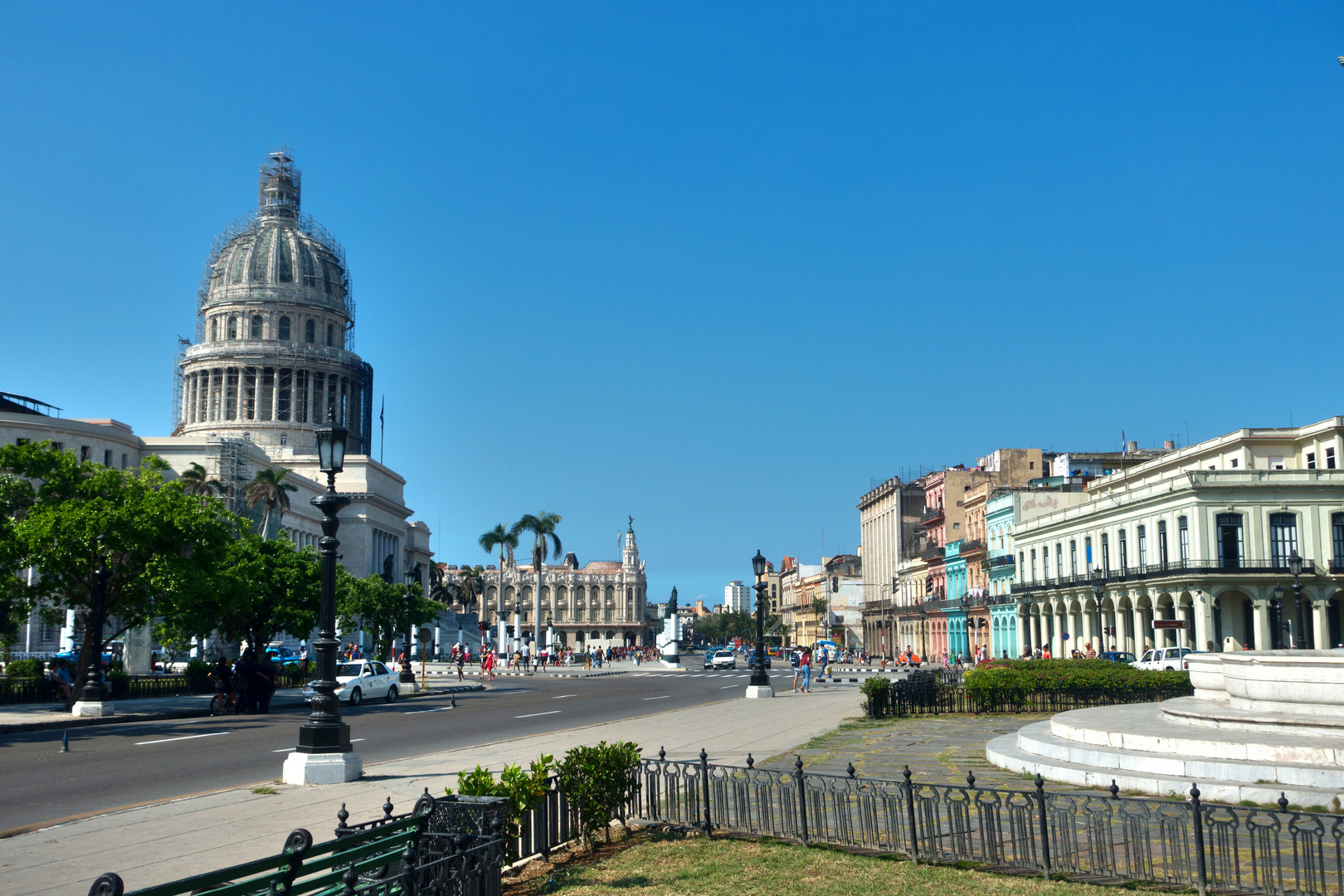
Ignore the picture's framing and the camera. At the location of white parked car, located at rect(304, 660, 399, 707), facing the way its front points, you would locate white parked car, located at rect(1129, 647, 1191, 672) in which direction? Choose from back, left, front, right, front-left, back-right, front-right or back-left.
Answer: back-left

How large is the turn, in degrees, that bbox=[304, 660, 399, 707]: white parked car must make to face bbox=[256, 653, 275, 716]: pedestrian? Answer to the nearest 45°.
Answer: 0° — it already faces them

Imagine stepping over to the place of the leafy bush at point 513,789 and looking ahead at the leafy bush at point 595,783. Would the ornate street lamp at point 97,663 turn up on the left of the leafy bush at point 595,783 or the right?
left

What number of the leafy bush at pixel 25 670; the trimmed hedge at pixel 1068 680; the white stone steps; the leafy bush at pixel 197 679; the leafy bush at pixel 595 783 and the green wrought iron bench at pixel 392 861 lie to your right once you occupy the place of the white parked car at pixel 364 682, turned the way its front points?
2

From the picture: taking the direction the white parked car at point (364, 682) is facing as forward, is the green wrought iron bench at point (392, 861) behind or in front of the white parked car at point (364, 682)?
in front

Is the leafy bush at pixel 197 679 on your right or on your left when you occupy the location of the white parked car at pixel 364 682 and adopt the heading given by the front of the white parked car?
on your right

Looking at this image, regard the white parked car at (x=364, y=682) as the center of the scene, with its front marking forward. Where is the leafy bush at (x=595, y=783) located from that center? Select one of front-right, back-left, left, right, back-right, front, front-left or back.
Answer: front-left

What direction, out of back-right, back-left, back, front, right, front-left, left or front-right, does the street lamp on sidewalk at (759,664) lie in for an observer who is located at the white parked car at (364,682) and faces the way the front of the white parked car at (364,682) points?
back-left

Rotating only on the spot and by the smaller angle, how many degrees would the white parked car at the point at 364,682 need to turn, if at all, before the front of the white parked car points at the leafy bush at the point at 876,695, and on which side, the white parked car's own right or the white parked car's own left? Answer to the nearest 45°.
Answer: approximately 90° to the white parked car's own left
